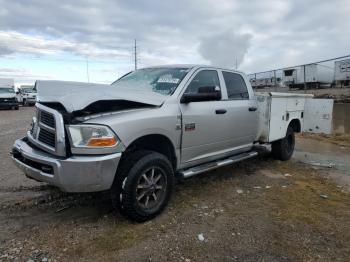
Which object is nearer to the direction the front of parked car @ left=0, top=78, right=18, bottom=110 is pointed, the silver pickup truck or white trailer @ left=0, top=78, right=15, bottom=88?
the silver pickup truck

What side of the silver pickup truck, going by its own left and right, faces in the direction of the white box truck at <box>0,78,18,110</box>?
right

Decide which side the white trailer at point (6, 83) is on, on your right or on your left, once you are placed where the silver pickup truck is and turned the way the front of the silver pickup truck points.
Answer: on your right

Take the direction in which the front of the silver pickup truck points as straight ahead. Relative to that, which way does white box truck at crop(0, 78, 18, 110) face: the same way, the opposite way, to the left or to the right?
to the left

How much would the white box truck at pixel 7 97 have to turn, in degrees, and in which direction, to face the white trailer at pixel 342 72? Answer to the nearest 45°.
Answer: approximately 45° to its left

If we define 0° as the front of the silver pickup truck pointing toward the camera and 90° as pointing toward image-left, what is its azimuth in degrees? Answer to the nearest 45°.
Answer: approximately 45°

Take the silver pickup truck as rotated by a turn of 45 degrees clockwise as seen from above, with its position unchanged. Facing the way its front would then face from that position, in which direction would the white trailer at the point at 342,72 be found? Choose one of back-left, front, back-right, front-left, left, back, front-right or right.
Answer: back-right

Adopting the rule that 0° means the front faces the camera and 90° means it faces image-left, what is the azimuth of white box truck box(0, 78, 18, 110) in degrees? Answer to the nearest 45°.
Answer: approximately 0°

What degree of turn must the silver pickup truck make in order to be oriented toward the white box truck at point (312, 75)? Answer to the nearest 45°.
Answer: approximately 180°
